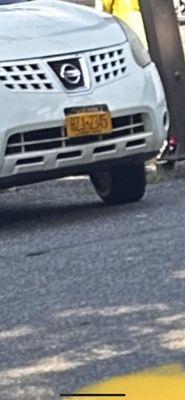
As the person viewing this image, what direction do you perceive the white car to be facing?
facing the viewer and to the right of the viewer

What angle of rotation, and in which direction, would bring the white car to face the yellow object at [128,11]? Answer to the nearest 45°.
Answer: approximately 135° to its left
